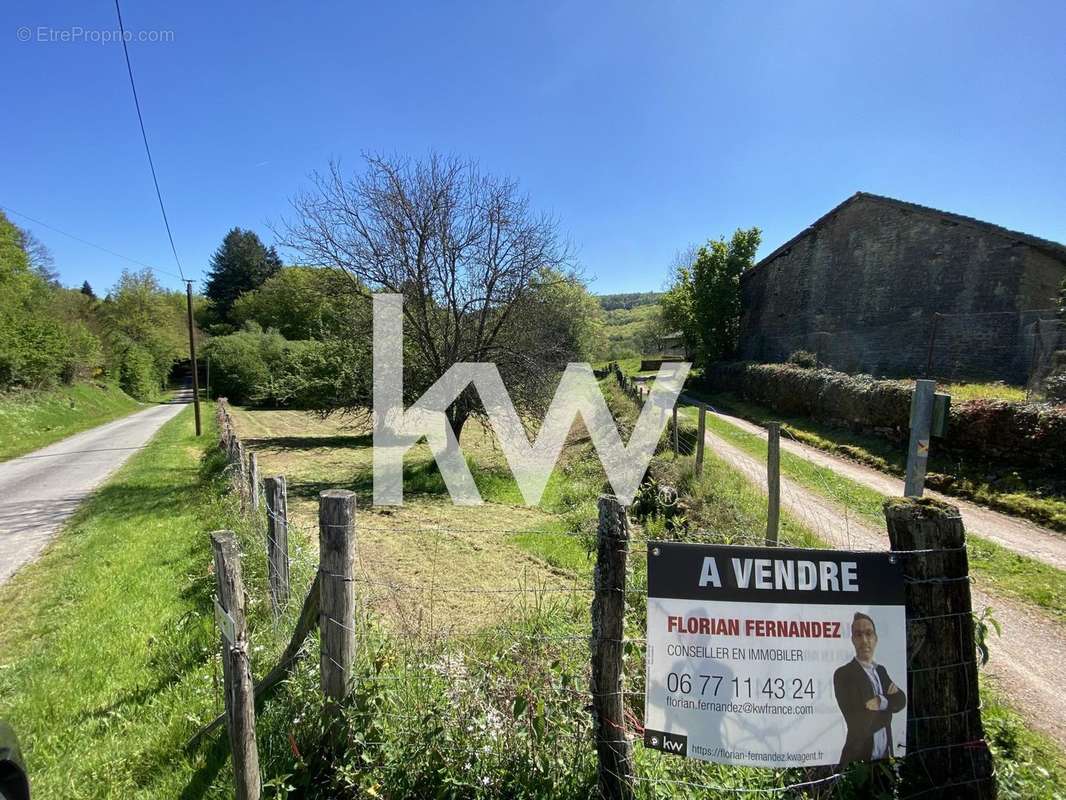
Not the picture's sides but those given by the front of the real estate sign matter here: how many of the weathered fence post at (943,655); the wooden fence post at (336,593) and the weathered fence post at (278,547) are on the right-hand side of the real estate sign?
2

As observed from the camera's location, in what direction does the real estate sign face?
facing the viewer

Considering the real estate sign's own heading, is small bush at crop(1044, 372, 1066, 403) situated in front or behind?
behind

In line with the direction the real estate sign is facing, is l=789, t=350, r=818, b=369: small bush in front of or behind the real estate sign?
behind

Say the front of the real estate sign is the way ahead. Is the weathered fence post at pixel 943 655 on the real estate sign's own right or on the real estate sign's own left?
on the real estate sign's own left

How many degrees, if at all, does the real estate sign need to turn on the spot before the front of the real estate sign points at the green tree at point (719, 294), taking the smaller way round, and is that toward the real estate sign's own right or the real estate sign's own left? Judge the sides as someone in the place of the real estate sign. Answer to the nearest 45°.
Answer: approximately 180°

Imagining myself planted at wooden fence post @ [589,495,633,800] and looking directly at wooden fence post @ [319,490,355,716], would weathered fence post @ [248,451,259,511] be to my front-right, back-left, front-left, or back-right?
front-right

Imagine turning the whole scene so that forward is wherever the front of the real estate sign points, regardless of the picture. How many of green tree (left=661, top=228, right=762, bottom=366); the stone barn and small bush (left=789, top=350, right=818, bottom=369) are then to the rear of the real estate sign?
3

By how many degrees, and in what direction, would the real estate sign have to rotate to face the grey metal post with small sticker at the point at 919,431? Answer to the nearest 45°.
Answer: approximately 180°

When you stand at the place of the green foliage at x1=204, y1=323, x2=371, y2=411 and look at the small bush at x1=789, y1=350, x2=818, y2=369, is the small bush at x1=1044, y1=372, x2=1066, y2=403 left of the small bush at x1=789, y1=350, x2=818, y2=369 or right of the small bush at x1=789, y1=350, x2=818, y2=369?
right

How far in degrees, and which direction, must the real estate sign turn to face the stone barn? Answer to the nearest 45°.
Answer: approximately 180°

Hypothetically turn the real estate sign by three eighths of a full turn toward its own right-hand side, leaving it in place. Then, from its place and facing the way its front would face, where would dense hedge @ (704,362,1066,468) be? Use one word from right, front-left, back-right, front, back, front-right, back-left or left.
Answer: front-right

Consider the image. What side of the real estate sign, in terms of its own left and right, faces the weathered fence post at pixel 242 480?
right

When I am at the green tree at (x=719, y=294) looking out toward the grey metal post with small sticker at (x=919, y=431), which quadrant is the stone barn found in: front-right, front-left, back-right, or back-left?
front-left

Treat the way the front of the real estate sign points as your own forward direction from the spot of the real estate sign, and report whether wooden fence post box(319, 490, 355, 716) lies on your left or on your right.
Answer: on your right

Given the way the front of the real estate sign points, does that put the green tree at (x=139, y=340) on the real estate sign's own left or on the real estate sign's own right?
on the real estate sign's own right

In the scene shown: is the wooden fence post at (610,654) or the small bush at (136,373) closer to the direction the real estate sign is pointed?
the wooden fence post
